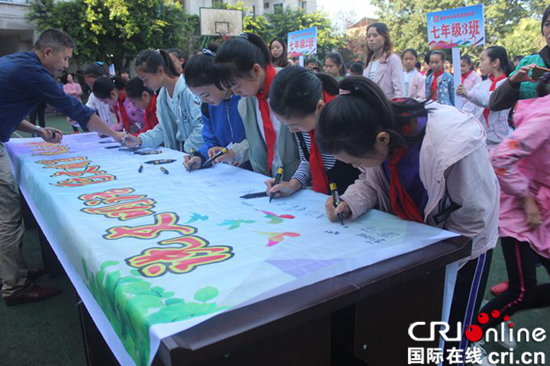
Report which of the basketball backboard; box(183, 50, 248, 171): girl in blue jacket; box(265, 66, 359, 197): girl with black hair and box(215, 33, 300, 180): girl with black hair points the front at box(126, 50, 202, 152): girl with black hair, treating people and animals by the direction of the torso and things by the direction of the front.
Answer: the basketball backboard

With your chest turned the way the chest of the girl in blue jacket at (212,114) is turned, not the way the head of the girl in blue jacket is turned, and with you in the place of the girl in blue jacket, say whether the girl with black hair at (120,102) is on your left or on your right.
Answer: on your right

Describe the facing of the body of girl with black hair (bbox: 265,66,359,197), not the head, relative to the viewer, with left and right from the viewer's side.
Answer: facing the viewer and to the left of the viewer

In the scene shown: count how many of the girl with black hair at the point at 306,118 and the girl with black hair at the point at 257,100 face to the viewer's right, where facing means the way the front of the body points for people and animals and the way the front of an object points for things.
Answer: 0

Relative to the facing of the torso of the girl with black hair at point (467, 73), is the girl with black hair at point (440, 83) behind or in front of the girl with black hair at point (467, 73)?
in front

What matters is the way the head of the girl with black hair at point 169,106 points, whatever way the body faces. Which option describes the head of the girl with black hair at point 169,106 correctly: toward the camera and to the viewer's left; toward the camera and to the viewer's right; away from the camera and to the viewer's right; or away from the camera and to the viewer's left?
toward the camera and to the viewer's left

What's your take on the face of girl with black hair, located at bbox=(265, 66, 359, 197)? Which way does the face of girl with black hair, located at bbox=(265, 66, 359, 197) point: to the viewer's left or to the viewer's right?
to the viewer's left
